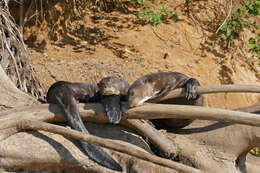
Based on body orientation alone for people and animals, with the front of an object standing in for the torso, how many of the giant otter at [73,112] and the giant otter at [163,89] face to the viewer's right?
1

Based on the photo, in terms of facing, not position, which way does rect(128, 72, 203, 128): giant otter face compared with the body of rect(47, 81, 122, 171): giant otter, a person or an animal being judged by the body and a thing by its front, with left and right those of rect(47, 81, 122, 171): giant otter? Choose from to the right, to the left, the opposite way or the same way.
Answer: the opposite way
